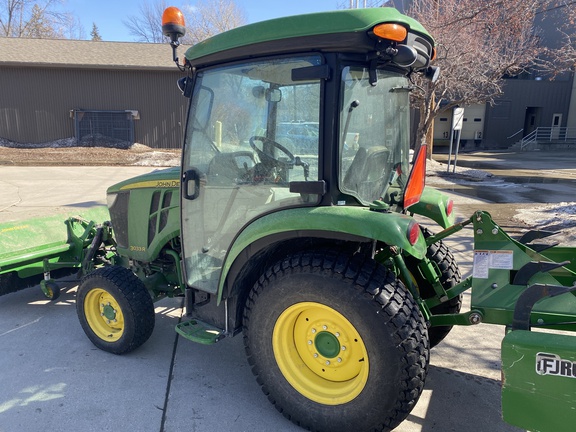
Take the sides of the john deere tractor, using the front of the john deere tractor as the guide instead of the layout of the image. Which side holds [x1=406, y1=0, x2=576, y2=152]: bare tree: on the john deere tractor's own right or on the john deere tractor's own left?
on the john deere tractor's own right

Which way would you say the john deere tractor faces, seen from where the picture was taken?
facing away from the viewer and to the left of the viewer
